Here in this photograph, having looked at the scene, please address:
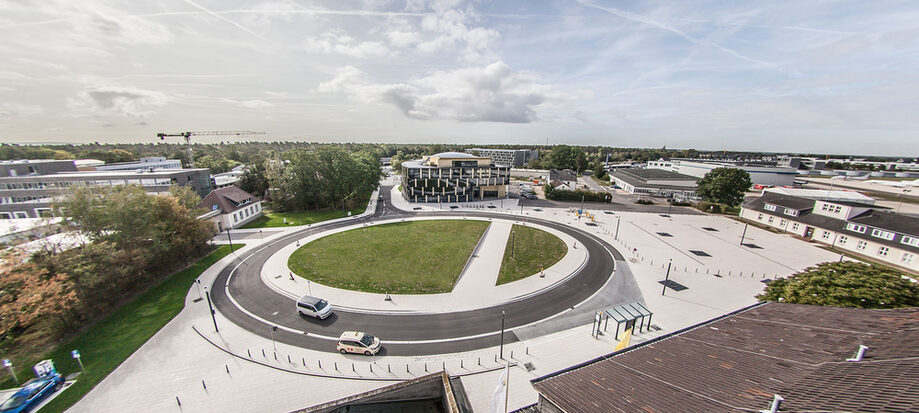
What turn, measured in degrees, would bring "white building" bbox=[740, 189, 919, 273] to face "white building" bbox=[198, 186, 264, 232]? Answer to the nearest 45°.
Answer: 0° — it already faces it

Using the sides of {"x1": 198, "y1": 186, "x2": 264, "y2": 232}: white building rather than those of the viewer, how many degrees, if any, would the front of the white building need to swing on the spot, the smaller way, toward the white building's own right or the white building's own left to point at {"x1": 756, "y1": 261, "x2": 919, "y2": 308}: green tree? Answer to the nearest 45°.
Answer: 0° — it already faces it

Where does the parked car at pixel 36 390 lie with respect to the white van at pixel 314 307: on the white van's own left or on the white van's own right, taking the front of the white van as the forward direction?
on the white van's own right

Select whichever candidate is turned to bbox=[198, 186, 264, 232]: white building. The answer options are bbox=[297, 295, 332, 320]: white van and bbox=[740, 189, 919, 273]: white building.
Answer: bbox=[740, 189, 919, 273]: white building

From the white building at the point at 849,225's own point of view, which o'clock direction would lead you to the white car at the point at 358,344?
The white car is roughly at 11 o'clock from the white building.

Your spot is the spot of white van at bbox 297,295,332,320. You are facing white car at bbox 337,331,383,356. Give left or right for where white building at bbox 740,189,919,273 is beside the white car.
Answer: left

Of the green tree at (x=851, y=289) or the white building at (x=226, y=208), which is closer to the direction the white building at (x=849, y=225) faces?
the white building

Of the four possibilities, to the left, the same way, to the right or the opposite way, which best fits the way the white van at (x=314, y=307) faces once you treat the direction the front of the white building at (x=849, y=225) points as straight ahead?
the opposite way

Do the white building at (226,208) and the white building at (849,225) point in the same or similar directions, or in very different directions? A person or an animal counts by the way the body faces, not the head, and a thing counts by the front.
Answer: very different directions

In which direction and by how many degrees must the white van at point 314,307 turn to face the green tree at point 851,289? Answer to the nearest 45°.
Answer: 0° — it already faces it

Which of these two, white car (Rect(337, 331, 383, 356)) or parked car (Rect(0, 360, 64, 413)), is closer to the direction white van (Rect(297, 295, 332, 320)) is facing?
the white car
